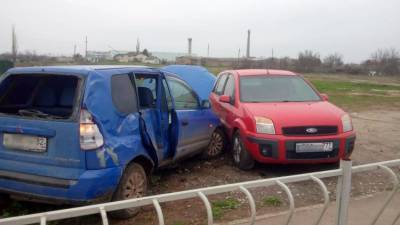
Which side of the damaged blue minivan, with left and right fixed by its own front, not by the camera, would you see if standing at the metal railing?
right

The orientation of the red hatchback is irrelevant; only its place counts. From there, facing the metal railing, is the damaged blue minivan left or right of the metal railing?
right

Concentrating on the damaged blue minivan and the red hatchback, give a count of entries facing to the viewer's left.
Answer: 0

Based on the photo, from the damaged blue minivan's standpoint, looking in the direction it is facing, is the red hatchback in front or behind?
in front

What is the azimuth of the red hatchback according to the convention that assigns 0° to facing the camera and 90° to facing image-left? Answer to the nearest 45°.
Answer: approximately 315°

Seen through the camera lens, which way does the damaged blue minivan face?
facing away from the viewer and to the right of the viewer

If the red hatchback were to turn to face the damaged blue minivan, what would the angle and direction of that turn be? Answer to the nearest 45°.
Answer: approximately 90° to its right

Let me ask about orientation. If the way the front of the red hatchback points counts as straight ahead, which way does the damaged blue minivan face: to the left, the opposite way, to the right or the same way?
to the left

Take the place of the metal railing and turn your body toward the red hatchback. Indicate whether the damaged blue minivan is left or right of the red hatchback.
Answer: left
